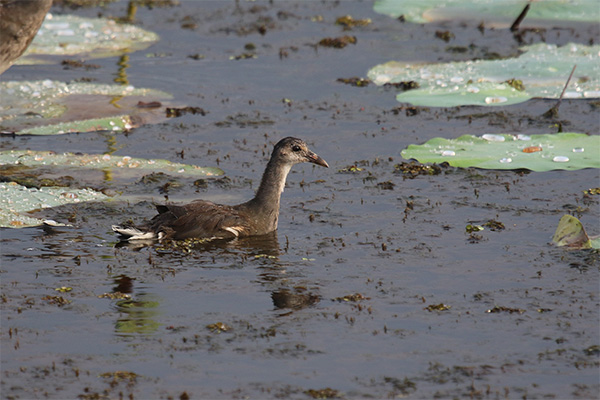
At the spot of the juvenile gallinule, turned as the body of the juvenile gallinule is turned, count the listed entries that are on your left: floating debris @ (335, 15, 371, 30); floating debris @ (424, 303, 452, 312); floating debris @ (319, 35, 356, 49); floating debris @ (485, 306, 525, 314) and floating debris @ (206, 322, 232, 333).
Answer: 2

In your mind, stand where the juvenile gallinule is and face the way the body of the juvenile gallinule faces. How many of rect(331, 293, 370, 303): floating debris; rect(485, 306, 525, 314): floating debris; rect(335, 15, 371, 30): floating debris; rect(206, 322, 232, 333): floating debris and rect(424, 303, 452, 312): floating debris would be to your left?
1

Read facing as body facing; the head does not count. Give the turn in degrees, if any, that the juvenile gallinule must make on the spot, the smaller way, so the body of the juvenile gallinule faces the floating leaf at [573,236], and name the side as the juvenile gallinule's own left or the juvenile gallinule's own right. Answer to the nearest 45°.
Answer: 0° — it already faces it

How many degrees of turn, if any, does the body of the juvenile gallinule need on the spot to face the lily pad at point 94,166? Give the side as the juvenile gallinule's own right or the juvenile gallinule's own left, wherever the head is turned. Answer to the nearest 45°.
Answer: approximately 135° to the juvenile gallinule's own left

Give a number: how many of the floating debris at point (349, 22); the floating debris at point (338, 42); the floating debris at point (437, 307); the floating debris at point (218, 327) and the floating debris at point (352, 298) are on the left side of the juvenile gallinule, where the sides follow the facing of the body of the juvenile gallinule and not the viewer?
2

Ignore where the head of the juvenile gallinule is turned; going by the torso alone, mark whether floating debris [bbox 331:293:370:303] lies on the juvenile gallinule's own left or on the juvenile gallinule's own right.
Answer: on the juvenile gallinule's own right

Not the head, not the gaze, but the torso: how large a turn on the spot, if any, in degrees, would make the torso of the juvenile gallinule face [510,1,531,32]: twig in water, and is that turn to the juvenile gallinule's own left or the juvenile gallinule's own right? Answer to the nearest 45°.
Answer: approximately 45° to the juvenile gallinule's own left

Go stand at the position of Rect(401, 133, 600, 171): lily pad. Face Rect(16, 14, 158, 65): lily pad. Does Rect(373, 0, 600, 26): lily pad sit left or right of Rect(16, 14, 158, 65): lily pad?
right

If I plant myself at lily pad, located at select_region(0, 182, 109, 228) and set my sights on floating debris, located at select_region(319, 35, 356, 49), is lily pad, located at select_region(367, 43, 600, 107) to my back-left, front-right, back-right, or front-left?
front-right

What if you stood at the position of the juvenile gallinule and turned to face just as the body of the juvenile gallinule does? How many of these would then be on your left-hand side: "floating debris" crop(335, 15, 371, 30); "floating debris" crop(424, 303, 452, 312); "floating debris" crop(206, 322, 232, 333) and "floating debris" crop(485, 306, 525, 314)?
1

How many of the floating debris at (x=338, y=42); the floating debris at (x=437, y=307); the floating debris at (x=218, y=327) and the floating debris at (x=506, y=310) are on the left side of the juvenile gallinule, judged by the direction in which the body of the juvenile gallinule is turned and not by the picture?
1

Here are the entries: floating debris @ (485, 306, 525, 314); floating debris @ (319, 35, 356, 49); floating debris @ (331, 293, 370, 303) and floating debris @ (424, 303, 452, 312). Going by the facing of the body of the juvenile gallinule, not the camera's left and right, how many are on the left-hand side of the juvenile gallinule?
1

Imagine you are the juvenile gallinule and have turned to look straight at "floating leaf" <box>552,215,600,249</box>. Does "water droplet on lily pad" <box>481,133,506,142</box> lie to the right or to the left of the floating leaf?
left

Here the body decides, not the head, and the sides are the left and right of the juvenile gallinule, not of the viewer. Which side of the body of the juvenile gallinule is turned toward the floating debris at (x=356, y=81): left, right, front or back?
left

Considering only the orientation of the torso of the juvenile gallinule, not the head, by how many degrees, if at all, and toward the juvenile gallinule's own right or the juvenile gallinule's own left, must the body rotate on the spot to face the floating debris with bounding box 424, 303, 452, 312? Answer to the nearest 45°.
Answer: approximately 45° to the juvenile gallinule's own right

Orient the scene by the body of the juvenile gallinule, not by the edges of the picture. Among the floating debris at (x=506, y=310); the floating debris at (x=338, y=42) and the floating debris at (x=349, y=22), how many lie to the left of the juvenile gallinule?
2

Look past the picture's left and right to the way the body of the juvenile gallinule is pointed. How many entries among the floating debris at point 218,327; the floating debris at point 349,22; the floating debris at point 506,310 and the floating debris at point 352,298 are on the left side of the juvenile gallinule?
1

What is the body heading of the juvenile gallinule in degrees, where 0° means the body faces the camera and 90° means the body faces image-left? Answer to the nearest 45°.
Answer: approximately 270°

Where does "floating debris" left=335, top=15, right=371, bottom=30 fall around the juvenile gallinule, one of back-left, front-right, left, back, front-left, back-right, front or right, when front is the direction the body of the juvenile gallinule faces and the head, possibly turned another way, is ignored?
left

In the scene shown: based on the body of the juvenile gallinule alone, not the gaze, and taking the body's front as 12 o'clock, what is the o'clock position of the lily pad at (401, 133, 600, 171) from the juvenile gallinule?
The lily pad is roughly at 11 o'clock from the juvenile gallinule.

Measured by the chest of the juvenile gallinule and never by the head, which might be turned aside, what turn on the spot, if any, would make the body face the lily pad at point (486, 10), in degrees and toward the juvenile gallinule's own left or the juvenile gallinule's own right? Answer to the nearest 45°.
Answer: approximately 45° to the juvenile gallinule's own left
